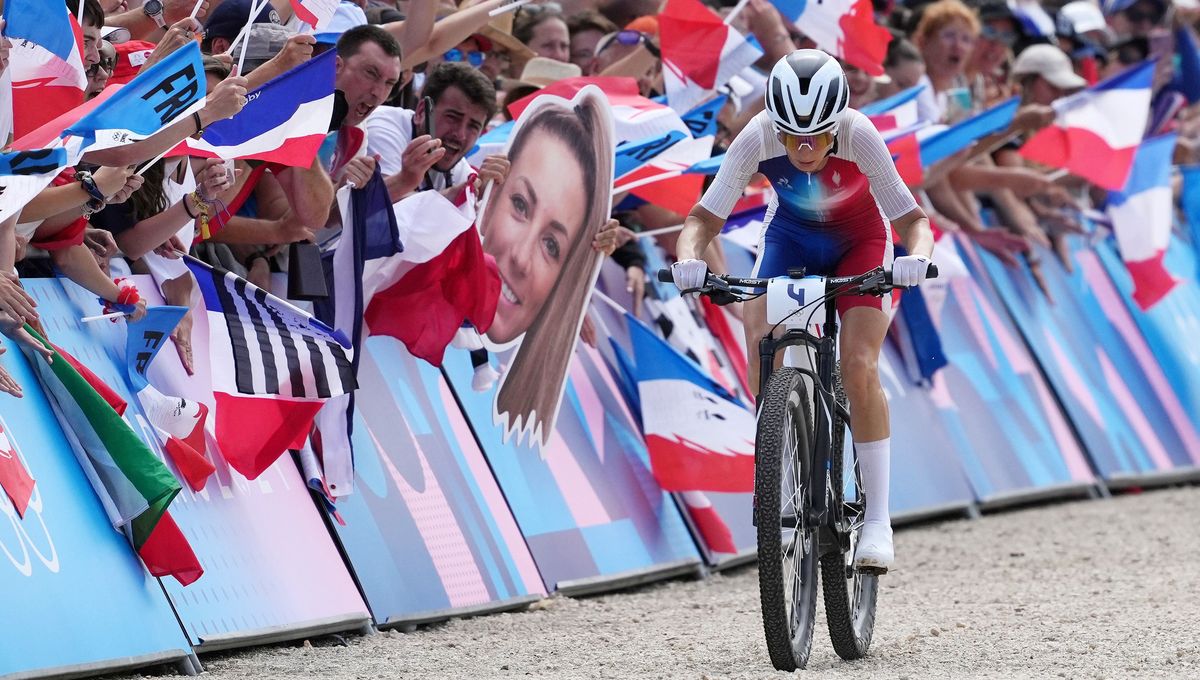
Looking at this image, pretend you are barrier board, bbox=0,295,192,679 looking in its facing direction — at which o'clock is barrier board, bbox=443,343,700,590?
barrier board, bbox=443,343,700,590 is roughly at 9 o'clock from barrier board, bbox=0,295,192,679.

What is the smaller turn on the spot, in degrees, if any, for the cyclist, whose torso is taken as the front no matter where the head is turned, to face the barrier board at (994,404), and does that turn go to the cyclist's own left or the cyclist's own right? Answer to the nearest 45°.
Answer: approximately 180°

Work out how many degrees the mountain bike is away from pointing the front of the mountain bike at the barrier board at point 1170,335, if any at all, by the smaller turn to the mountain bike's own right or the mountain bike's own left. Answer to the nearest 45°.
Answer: approximately 180°

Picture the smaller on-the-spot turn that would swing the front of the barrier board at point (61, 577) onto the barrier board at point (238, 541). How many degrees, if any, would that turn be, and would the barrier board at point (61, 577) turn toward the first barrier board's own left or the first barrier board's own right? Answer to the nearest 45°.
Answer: approximately 90° to the first barrier board's own left

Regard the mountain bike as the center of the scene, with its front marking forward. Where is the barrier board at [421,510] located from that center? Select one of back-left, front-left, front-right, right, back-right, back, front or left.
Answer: back-right

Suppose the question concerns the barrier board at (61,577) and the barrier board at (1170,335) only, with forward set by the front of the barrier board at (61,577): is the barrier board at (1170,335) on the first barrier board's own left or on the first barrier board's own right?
on the first barrier board's own left

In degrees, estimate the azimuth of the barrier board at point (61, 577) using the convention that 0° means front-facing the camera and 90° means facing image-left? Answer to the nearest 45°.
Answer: approximately 315°

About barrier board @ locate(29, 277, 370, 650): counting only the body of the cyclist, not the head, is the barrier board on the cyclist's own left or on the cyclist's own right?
on the cyclist's own right

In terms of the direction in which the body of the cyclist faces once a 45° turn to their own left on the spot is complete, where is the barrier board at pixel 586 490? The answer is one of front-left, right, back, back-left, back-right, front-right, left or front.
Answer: back

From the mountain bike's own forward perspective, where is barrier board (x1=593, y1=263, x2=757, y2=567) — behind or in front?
behind

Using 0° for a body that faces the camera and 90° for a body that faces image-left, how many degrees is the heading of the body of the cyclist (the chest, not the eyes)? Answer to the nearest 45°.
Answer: approximately 0°
